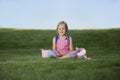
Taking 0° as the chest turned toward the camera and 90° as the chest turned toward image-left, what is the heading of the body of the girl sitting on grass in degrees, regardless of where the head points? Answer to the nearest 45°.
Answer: approximately 0°
